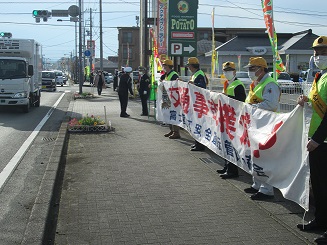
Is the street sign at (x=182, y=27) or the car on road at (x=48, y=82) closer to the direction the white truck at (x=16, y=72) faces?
the street sign

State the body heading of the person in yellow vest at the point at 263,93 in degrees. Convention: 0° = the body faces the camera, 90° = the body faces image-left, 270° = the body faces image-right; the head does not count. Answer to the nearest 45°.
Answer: approximately 45°

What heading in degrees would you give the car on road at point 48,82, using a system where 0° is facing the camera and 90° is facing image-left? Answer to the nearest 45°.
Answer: approximately 0°

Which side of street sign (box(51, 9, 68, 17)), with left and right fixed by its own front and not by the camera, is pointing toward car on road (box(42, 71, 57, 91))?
back

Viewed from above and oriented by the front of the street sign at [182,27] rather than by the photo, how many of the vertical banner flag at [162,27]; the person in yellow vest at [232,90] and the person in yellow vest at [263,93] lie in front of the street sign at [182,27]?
2

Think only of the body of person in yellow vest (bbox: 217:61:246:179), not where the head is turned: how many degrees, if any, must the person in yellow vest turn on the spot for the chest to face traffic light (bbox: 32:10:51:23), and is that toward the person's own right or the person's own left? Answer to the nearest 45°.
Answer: approximately 90° to the person's own right

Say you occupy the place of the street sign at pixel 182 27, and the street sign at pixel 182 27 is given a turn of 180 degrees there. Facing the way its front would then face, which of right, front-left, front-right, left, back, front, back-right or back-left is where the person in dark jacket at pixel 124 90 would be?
back

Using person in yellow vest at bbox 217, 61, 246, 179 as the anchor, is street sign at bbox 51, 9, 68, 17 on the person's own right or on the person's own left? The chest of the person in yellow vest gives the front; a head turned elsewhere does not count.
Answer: on the person's own right
